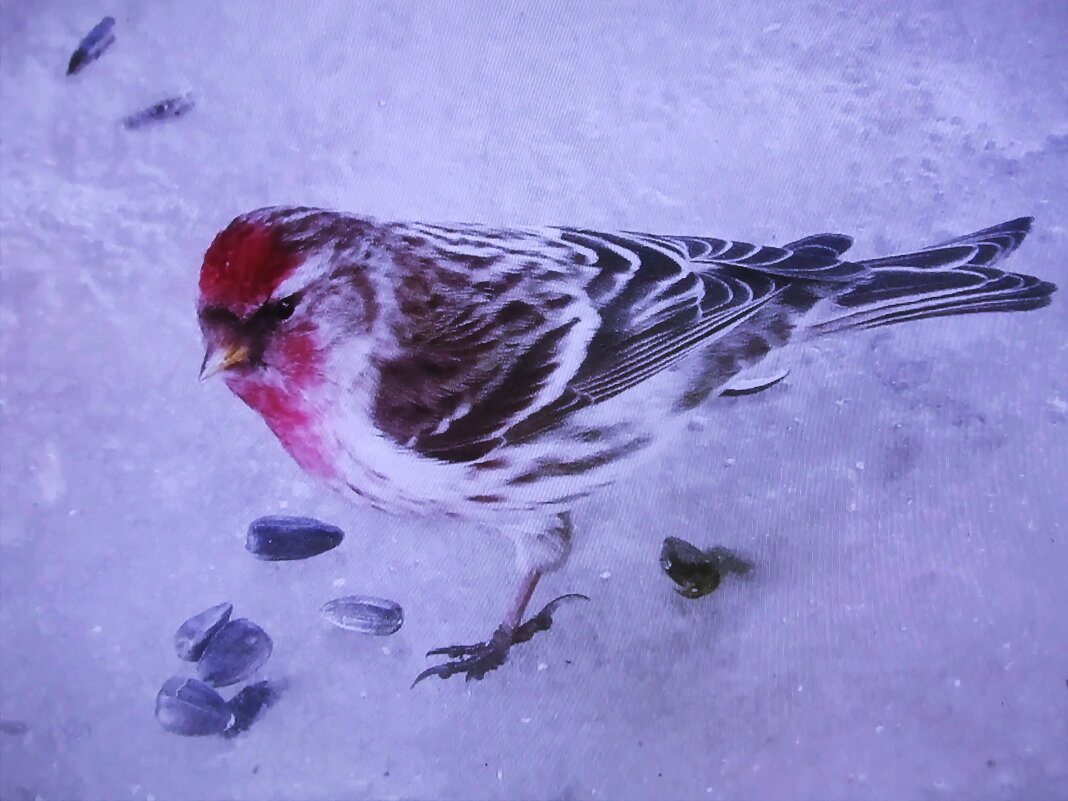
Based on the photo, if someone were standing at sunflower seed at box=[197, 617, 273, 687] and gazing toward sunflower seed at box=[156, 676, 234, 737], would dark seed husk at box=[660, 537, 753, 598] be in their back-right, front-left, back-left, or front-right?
back-left

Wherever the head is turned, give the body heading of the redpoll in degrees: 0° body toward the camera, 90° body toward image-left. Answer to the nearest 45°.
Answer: approximately 90°

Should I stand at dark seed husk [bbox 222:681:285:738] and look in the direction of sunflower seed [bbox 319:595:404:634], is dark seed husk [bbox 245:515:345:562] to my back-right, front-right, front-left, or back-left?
front-left

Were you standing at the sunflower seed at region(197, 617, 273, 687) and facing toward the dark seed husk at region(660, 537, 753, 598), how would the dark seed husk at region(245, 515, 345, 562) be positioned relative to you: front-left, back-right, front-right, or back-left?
front-left
